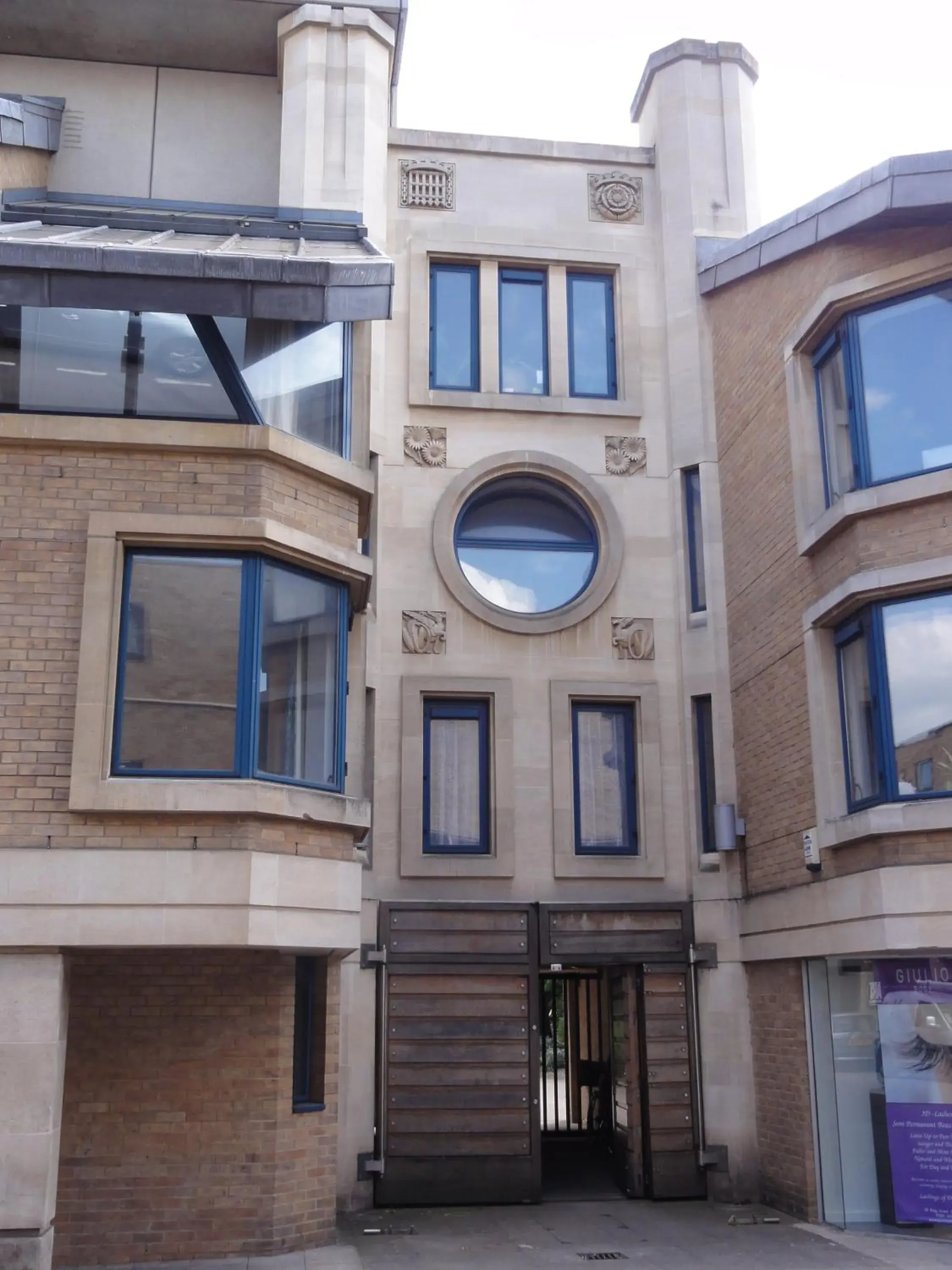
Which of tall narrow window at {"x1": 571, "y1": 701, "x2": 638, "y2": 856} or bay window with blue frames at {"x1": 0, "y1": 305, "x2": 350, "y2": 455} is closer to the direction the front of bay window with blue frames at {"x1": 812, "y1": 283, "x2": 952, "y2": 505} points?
the bay window with blue frames

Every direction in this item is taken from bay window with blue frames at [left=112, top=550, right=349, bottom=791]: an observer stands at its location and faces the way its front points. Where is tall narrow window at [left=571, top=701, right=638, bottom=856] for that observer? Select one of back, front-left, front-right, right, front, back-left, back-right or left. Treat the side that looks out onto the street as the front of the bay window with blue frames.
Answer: back-left

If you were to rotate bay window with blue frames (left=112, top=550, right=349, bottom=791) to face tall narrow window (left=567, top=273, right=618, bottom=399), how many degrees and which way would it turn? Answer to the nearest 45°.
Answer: approximately 135° to its left

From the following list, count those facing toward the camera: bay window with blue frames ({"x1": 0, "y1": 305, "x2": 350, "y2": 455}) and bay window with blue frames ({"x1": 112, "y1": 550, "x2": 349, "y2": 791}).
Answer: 2

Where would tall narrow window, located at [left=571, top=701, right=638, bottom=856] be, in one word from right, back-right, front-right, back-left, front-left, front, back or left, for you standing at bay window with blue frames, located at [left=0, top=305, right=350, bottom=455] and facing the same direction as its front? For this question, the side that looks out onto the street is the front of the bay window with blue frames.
back-left

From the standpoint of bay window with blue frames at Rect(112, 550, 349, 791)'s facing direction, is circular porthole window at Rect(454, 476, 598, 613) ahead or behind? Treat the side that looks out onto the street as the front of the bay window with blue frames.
behind

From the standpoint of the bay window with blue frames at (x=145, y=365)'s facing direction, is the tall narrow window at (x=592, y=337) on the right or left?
on its left

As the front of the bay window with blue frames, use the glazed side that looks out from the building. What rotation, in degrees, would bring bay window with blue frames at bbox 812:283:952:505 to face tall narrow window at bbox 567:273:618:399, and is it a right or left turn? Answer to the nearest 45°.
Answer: approximately 90° to its right

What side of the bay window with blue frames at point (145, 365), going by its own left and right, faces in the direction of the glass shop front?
left

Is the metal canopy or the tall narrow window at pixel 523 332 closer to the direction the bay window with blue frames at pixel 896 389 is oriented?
the metal canopy
